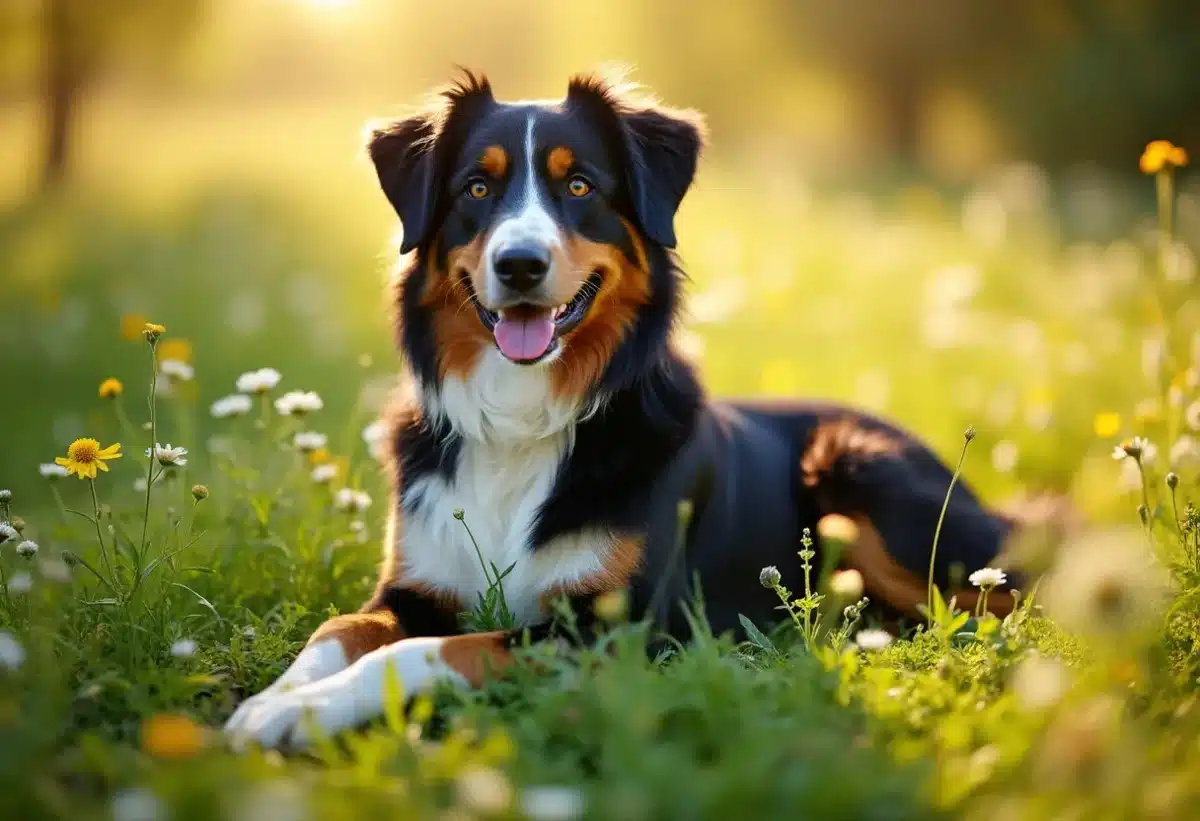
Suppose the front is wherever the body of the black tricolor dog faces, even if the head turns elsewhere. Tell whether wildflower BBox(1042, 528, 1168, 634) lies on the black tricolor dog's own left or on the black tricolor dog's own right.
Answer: on the black tricolor dog's own left

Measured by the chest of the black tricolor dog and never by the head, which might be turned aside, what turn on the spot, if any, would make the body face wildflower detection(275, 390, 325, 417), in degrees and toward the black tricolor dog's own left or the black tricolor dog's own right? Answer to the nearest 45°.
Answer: approximately 90° to the black tricolor dog's own right

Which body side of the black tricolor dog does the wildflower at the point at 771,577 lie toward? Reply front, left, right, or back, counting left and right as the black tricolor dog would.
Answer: left

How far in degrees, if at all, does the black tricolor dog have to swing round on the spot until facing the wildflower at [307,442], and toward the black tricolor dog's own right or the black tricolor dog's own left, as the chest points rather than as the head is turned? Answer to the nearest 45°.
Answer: approximately 90° to the black tricolor dog's own right

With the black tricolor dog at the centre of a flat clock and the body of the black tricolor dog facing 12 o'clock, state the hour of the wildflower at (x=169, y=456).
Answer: The wildflower is roughly at 1 o'clock from the black tricolor dog.

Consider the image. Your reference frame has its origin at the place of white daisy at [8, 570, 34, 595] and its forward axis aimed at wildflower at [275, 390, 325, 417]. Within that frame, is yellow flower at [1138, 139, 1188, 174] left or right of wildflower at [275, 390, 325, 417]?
right

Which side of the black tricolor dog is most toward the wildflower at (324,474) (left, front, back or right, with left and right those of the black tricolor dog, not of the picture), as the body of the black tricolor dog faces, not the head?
right

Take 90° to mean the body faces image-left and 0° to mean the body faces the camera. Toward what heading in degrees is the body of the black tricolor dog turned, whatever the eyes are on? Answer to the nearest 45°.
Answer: approximately 45°

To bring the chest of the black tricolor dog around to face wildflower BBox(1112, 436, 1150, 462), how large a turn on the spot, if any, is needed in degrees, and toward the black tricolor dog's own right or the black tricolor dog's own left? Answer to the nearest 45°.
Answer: approximately 135° to the black tricolor dog's own left

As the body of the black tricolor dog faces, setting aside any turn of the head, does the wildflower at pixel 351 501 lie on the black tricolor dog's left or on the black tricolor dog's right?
on the black tricolor dog's right
